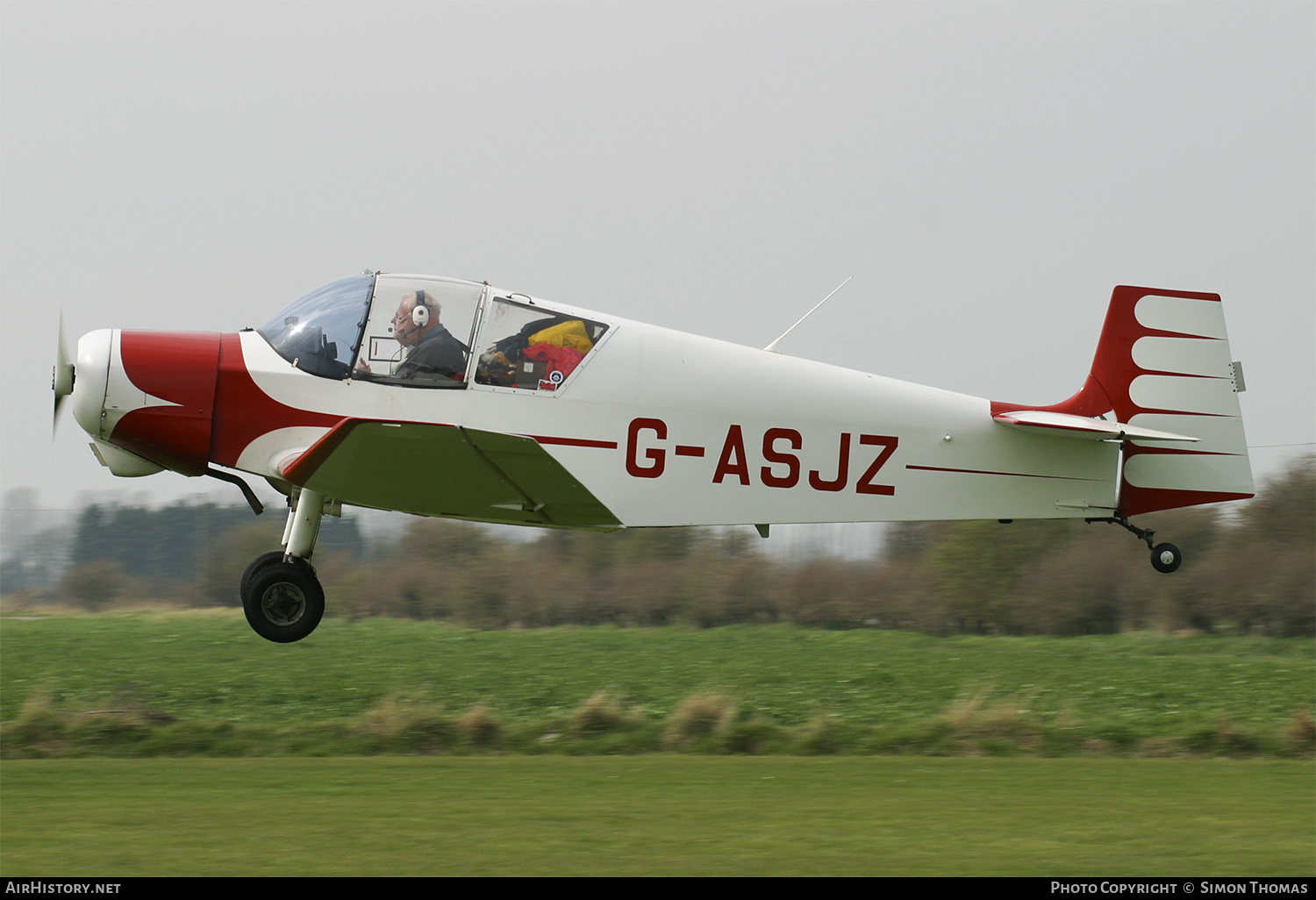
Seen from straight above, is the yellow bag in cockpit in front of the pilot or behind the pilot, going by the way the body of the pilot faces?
behind

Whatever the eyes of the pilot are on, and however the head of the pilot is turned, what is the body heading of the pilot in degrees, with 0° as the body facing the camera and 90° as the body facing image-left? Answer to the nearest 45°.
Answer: approximately 90°

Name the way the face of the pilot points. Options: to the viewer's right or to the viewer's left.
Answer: to the viewer's left
